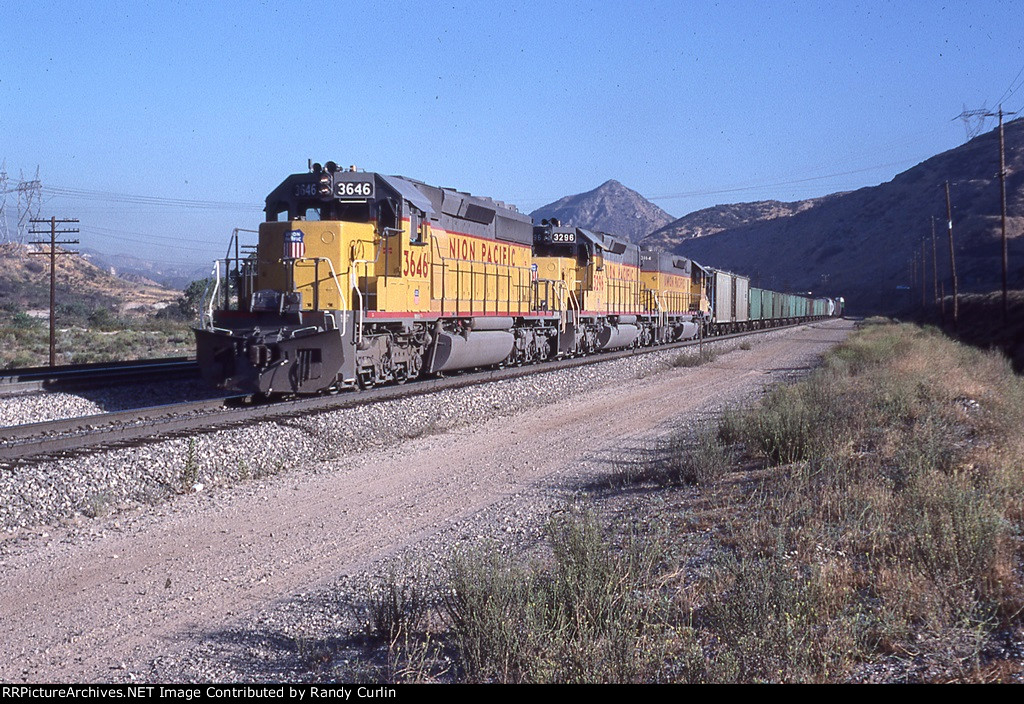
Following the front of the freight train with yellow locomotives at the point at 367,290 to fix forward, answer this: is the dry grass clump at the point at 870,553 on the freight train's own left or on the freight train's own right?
on the freight train's own left

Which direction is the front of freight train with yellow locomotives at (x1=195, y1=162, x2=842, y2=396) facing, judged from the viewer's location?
facing the viewer and to the left of the viewer
